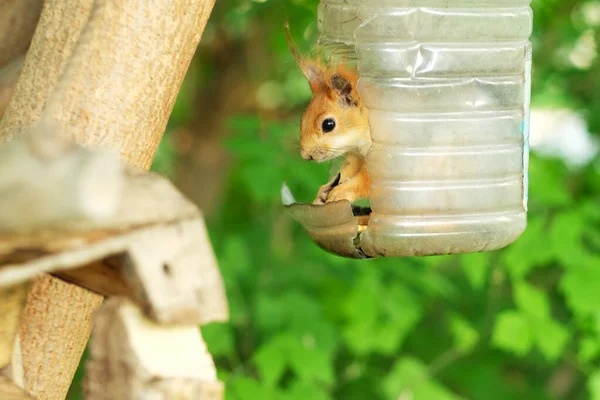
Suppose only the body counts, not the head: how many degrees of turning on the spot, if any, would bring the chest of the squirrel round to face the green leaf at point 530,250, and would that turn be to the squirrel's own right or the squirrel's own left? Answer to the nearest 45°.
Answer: approximately 135° to the squirrel's own right

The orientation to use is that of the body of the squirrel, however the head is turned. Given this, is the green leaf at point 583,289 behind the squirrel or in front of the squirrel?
behind

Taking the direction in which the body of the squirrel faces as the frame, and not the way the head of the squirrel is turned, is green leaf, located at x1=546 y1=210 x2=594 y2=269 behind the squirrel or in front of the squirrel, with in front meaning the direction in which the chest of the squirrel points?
behind

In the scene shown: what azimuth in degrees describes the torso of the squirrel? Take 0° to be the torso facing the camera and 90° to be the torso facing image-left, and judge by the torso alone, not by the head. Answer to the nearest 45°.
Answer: approximately 90°
